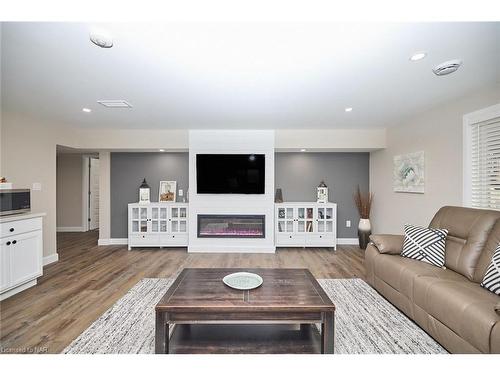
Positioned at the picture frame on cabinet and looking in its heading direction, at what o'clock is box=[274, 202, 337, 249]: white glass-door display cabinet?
The white glass-door display cabinet is roughly at 10 o'clock from the picture frame on cabinet.

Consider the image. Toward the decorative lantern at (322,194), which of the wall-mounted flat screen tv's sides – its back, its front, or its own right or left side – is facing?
left

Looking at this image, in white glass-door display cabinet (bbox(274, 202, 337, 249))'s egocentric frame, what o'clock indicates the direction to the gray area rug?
The gray area rug is roughly at 12 o'clock from the white glass-door display cabinet.

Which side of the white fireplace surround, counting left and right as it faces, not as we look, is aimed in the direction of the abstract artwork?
left

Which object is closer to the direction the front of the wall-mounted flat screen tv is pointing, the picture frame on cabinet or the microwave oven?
the microwave oven

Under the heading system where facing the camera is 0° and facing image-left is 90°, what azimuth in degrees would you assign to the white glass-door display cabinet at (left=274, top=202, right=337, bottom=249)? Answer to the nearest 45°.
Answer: approximately 0°

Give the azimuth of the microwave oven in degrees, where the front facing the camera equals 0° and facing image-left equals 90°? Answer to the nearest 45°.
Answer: approximately 315°

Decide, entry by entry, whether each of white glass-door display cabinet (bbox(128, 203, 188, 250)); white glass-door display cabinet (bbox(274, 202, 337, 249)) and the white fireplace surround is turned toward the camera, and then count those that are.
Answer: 3

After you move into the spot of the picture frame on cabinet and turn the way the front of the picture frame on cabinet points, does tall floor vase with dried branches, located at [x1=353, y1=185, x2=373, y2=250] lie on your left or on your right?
on your left

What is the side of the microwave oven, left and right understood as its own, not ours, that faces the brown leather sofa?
front

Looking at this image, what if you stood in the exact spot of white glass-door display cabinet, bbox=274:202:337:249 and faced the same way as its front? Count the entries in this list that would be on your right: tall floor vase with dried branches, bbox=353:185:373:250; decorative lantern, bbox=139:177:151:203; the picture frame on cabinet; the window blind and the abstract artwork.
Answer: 2

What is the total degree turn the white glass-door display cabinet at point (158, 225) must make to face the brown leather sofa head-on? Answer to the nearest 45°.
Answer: approximately 45° to its left

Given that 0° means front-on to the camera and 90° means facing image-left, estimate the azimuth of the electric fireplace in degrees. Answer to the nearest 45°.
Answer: approximately 0°
